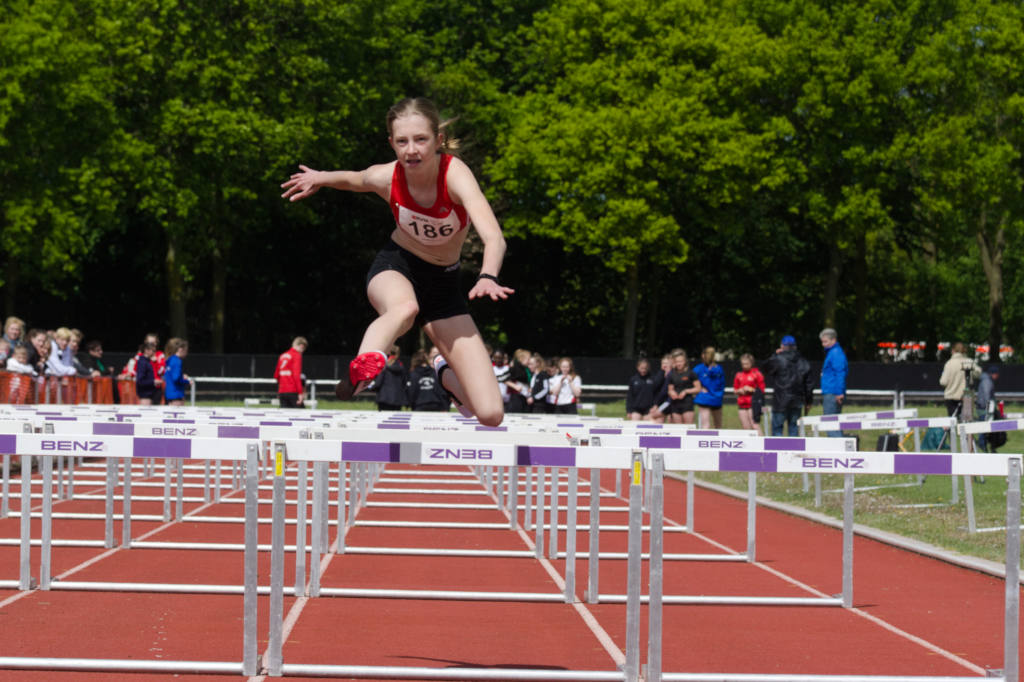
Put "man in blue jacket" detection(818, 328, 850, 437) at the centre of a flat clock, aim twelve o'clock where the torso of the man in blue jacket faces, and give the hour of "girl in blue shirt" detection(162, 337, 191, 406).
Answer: The girl in blue shirt is roughly at 12 o'clock from the man in blue jacket.

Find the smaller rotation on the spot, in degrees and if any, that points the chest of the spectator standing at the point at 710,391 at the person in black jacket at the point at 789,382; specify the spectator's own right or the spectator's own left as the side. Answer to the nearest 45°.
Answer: approximately 90° to the spectator's own right

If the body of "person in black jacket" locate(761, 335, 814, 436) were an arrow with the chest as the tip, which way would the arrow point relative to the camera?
away from the camera

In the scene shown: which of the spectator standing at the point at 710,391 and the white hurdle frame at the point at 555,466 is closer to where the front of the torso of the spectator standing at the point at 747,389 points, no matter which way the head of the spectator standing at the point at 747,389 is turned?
the white hurdle frame

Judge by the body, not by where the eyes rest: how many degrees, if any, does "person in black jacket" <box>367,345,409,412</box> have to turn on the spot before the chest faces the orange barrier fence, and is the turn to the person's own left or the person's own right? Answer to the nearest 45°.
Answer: approximately 135° to the person's own left

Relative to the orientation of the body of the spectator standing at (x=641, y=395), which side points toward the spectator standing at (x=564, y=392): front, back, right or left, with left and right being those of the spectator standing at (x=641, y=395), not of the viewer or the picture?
right

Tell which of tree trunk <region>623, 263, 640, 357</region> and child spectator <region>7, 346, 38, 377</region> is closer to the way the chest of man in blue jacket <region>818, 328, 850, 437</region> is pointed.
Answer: the child spectator
